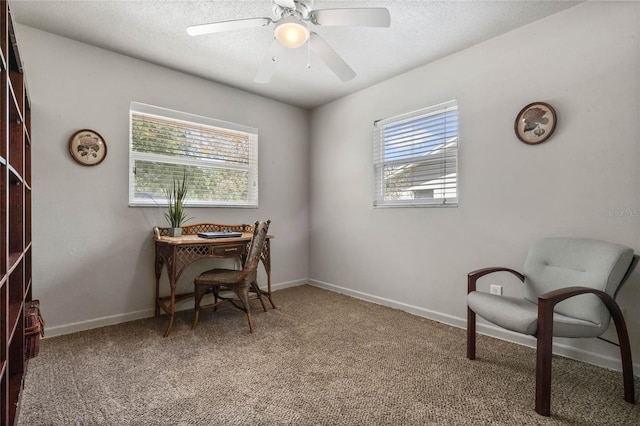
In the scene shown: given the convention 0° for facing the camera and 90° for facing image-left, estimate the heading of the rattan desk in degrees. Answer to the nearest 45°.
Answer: approximately 315°

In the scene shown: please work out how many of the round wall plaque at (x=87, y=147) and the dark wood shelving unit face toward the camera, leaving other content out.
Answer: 1

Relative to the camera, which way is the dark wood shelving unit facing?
to the viewer's right

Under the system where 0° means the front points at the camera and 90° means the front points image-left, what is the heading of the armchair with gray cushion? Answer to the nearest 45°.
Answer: approximately 45°
